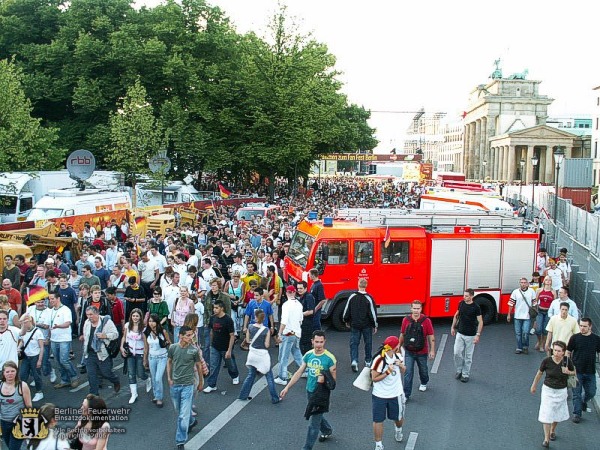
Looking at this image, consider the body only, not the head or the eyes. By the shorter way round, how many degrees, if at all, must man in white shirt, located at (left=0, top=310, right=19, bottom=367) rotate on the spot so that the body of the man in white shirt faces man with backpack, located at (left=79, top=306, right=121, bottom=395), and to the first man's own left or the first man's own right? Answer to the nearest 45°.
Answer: approximately 135° to the first man's own left

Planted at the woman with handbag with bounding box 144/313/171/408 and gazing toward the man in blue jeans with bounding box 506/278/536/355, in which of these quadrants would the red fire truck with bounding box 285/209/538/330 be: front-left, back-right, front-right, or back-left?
front-left

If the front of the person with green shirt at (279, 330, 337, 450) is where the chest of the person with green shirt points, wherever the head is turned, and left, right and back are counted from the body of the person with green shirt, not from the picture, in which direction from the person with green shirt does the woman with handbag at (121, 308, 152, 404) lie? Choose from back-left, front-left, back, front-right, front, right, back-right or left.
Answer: back-right

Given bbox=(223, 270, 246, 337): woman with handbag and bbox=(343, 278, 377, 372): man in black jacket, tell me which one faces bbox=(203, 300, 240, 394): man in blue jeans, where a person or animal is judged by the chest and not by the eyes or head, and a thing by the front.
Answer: the woman with handbag

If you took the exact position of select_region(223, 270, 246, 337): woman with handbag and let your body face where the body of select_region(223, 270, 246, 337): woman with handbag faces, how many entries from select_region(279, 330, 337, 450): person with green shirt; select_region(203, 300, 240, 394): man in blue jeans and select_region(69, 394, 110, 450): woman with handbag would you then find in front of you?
3

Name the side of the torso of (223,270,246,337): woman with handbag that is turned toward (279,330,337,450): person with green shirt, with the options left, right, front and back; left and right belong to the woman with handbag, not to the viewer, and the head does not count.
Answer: front

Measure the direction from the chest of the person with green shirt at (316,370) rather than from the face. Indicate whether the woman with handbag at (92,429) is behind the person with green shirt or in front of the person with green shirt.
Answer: in front

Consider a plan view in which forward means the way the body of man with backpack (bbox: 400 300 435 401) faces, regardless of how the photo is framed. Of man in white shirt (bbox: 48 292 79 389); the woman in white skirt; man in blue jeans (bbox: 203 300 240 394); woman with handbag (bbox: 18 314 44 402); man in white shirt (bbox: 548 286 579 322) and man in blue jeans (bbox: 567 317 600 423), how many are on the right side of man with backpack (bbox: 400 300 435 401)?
3

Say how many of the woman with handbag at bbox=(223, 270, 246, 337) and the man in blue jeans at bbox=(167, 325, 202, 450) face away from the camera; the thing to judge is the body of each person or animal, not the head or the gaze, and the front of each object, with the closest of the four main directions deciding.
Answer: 0

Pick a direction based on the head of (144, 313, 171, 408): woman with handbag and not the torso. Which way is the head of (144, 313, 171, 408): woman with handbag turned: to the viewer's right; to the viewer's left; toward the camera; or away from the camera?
toward the camera

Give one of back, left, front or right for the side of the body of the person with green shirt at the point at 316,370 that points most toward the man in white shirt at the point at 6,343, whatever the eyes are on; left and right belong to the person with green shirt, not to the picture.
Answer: right

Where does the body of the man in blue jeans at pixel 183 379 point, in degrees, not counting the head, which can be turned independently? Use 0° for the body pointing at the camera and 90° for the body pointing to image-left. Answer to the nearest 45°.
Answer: approximately 0°

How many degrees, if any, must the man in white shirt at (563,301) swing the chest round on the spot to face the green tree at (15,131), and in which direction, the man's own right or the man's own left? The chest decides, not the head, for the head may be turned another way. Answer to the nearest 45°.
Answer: approximately 135° to the man's own right

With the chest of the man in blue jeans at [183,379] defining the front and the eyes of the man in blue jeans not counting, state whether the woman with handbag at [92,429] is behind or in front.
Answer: in front

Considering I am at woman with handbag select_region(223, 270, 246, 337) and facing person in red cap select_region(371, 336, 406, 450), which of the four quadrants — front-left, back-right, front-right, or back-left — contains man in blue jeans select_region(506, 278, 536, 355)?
front-left

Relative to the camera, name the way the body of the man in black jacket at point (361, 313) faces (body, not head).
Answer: away from the camera

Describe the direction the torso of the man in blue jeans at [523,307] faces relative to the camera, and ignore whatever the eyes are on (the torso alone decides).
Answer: toward the camera
